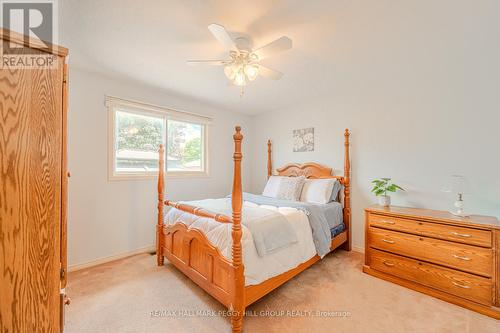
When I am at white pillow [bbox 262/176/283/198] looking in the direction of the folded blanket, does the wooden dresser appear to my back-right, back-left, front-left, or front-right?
front-left

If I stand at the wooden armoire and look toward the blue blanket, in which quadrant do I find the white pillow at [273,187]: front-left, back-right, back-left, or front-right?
front-left

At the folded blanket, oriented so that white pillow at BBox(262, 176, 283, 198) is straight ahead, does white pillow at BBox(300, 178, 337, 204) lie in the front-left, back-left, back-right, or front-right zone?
front-right

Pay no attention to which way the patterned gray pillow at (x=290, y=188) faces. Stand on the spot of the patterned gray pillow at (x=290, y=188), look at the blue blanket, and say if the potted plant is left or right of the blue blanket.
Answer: left

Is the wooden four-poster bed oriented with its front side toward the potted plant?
no

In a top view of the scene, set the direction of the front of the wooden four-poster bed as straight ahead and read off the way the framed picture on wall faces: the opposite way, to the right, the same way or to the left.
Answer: the same way

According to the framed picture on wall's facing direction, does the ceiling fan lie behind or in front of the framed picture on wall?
in front

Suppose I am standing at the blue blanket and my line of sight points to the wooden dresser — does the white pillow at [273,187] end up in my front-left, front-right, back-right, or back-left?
back-left

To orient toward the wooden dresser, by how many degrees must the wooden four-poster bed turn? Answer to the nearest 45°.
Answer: approximately 135° to its left

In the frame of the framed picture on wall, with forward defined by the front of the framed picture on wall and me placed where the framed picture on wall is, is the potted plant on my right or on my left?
on my left

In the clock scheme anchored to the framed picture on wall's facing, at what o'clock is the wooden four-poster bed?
The wooden four-poster bed is roughly at 11 o'clock from the framed picture on wall.

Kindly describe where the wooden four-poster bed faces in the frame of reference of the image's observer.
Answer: facing the viewer and to the left of the viewer

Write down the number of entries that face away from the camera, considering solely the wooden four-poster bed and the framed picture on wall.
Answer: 0

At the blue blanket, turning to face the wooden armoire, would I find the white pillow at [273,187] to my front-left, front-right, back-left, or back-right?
back-right

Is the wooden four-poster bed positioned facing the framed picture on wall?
no

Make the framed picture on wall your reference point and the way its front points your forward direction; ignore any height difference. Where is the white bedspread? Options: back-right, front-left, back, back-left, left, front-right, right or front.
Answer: front-left

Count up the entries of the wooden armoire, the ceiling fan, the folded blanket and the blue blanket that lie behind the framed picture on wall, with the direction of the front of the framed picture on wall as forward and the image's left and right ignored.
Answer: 0
